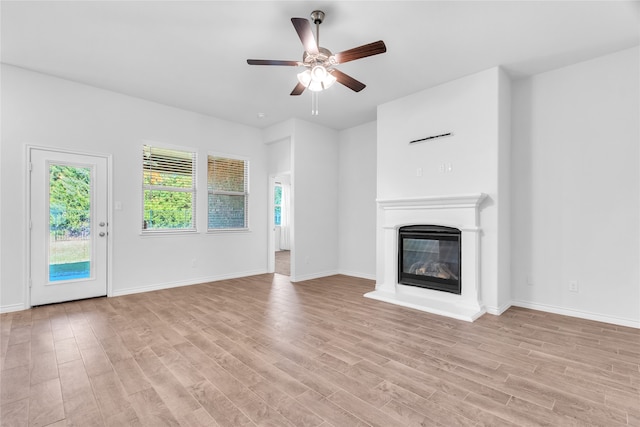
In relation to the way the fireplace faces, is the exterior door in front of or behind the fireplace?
in front

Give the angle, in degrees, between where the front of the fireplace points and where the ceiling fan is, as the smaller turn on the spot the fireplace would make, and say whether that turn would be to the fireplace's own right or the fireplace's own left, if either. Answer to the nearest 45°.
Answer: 0° — it already faces it

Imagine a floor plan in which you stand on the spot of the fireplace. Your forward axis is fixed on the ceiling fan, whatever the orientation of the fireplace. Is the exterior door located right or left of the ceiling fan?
right

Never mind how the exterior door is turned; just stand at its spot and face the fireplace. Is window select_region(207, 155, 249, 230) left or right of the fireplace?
left

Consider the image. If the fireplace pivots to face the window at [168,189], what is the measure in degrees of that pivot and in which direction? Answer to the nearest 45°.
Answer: approximately 45° to its right

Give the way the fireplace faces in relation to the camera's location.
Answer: facing the viewer and to the left of the viewer

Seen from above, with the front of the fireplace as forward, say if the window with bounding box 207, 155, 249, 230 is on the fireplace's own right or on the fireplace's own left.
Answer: on the fireplace's own right

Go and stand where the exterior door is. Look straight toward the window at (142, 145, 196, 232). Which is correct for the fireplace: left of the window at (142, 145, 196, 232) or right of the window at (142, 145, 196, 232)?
right
